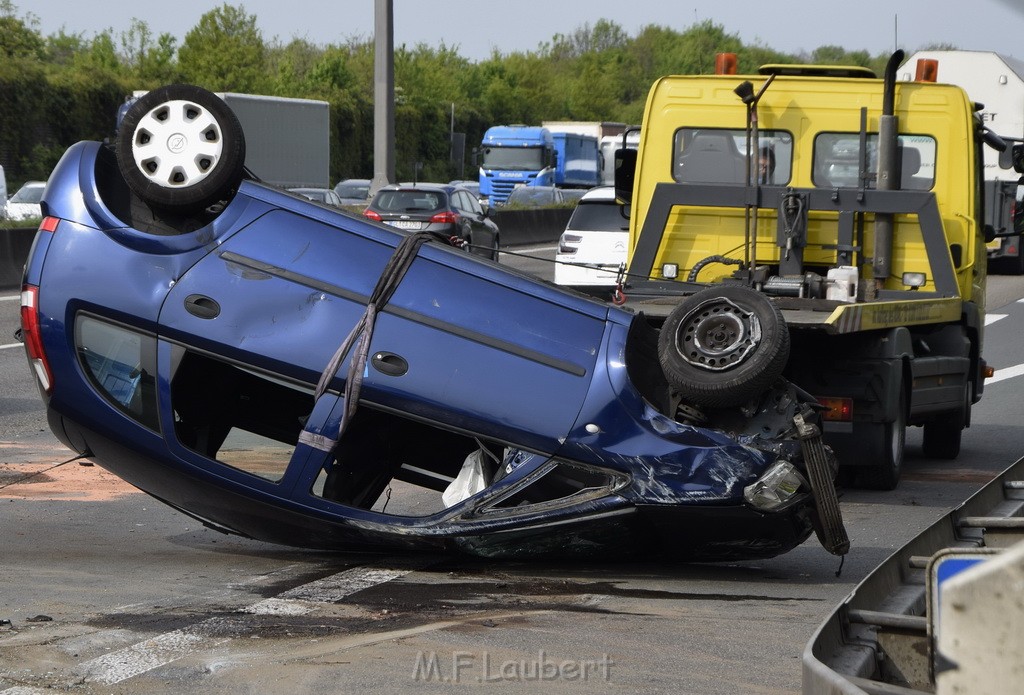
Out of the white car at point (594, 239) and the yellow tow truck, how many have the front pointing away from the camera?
2

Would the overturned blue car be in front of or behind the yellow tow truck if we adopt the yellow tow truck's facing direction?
behind

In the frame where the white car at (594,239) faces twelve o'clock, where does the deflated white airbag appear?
The deflated white airbag is roughly at 6 o'clock from the white car.

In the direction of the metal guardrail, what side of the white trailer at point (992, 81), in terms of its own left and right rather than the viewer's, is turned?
back

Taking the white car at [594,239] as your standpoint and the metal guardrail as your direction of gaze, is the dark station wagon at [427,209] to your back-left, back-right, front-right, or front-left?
back-right

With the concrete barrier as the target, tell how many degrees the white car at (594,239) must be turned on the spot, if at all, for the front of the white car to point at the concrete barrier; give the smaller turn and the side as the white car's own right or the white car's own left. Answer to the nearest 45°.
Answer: approximately 90° to the white car's own left

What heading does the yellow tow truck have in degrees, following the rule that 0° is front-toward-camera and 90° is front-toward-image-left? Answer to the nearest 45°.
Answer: approximately 180°

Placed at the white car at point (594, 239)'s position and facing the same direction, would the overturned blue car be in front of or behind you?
behind

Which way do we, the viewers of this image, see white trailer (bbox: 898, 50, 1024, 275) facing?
facing away from the viewer

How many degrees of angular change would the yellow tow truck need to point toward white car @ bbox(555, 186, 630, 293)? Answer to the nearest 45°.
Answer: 0° — it already faces it

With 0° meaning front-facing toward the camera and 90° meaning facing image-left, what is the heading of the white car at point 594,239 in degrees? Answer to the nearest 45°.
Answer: approximately 180°

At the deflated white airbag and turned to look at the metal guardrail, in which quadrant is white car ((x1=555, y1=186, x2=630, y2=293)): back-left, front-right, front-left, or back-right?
back-left

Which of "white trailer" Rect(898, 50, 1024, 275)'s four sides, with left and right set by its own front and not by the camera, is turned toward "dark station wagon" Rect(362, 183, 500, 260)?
left
